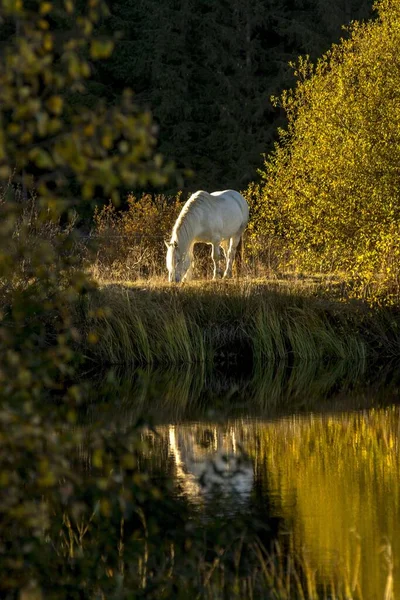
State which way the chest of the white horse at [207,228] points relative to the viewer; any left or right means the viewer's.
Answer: facing the viewer and to the left of the viewer
